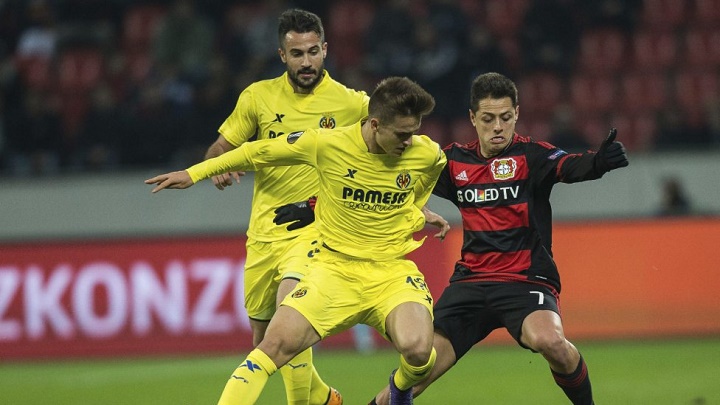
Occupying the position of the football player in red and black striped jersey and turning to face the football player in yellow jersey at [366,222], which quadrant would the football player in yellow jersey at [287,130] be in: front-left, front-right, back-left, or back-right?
front-right

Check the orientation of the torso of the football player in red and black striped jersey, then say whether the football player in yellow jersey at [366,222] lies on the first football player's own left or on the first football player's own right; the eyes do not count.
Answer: on the first football player's own right

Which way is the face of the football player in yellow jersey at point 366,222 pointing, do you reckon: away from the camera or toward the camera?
toward the camera

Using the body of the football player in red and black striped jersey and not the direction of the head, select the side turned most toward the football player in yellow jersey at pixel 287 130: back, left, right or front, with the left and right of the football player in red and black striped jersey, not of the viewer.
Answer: right

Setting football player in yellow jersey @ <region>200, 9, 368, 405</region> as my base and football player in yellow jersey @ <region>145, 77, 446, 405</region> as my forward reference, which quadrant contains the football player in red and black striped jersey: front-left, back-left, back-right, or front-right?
front-left

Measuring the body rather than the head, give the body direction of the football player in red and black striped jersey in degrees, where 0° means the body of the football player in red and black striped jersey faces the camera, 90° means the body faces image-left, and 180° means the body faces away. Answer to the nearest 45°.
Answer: approximately 0°
